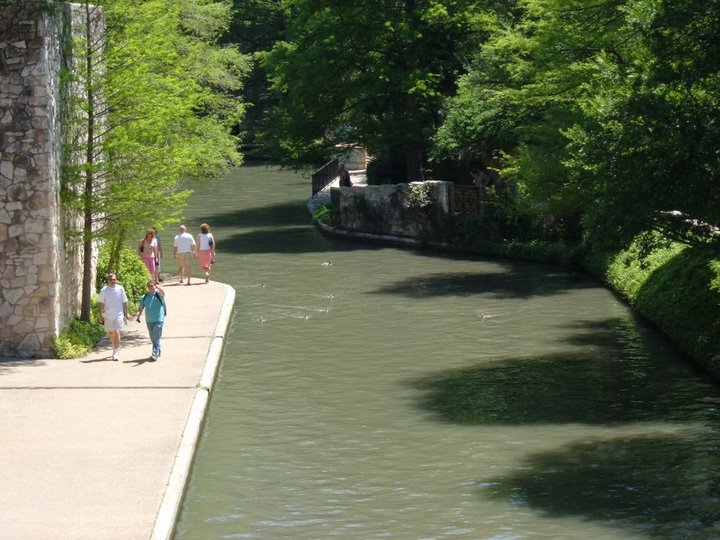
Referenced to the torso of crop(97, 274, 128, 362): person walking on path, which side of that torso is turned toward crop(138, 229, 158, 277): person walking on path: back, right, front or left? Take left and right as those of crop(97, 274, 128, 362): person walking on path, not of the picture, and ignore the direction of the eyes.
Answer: back

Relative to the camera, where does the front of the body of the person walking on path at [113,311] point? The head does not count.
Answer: toward the camera

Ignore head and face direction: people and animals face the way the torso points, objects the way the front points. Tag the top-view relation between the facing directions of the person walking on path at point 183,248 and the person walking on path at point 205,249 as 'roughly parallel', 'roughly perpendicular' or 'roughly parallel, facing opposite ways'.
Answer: roughly parallel
